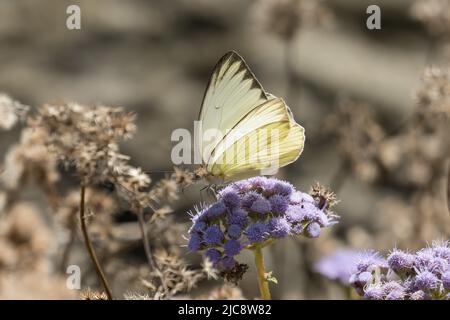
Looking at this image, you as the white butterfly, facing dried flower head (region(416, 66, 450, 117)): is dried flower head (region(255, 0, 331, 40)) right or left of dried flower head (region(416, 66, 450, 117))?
left

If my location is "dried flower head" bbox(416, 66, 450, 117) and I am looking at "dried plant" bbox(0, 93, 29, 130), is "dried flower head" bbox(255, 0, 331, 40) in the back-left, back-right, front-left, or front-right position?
front-right

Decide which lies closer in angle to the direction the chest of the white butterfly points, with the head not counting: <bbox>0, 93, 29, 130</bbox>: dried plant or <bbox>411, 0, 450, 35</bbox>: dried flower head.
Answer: the dried plant

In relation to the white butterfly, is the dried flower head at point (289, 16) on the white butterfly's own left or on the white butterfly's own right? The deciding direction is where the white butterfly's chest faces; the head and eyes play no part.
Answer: on the white butterfly's own right

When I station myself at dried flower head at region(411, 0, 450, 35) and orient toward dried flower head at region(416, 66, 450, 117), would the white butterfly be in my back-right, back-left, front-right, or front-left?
front-right

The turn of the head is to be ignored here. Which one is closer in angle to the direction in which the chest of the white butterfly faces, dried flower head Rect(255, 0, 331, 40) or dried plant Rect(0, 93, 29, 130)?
the dried plant

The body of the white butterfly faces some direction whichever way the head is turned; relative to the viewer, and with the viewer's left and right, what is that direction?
facing to the left of the viewer

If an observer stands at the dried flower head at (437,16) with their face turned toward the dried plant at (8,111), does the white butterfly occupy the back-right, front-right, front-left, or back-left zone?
front-left

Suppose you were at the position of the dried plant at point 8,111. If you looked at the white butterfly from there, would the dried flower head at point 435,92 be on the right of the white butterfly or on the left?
left

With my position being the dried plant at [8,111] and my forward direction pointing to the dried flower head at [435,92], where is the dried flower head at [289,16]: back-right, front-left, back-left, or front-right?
front-left

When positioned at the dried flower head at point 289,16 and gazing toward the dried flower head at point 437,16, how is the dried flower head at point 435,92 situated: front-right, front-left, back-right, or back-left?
front-right

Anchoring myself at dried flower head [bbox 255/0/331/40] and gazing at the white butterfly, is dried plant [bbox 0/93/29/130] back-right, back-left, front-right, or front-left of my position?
front-right

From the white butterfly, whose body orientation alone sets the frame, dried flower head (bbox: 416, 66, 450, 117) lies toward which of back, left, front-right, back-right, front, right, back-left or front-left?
back-right

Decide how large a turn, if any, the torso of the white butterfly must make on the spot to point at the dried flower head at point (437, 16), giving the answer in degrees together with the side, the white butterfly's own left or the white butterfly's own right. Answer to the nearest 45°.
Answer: approximately 135° to the white butterfly's own right
